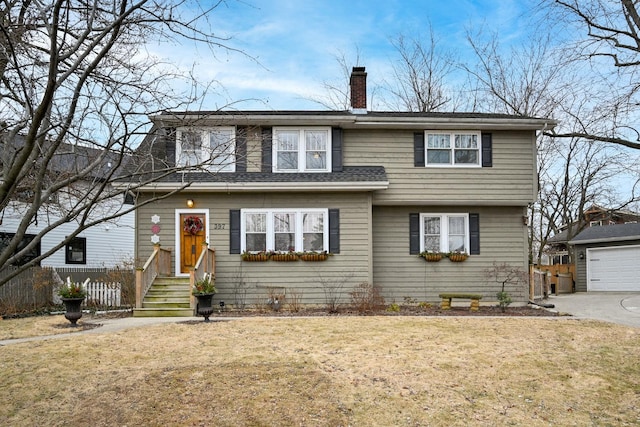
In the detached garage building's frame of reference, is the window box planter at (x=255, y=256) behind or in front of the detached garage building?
in front

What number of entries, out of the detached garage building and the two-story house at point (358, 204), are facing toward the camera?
2

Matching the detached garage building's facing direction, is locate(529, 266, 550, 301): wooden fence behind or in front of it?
in front

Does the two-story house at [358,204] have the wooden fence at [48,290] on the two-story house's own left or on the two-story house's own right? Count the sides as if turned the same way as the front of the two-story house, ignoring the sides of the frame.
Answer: on the two-story house's own right

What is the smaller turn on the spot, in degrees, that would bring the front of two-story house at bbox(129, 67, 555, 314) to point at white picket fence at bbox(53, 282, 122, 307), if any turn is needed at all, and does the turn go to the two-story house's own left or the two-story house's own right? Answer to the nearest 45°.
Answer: approximately 90° to the two-story house's own right

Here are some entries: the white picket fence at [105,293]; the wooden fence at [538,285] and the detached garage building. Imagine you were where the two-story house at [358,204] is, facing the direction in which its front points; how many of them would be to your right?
1

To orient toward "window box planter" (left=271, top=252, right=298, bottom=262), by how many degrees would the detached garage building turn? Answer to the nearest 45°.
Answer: approximately 45° to its right

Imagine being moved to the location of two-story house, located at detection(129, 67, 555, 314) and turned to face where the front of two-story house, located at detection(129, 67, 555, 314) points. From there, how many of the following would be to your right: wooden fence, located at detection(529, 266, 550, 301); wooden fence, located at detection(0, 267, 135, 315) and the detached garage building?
1

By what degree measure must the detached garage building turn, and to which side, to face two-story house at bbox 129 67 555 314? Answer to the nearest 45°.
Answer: approximately 45° to its right
